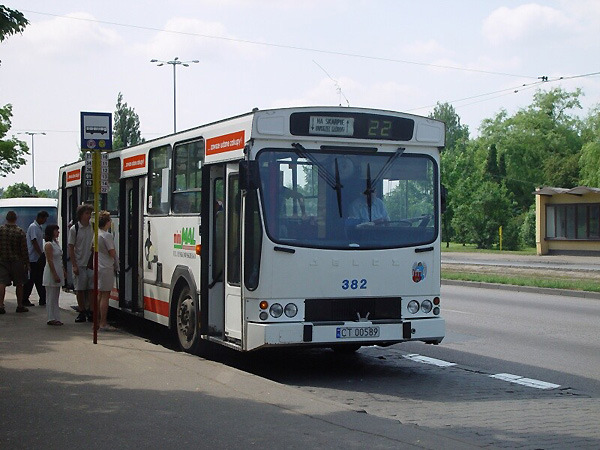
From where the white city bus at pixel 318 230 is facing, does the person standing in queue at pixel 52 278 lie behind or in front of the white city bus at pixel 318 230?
behind

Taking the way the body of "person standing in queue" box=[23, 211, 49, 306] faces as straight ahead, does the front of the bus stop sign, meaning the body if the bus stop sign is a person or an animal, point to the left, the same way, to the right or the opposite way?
to the right

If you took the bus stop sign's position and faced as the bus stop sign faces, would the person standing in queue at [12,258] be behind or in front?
behind

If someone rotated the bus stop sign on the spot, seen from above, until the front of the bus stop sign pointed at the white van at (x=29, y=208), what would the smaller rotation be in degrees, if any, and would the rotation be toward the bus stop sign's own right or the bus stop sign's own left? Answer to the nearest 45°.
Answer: approximately 180°

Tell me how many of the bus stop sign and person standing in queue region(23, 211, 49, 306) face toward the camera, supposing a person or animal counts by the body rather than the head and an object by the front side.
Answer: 1

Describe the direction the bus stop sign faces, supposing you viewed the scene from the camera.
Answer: facing the viewer

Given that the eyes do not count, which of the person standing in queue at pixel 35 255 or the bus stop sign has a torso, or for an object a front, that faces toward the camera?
the bus stop sign

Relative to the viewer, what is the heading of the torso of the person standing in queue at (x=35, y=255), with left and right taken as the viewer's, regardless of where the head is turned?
facing to the right of the viewer
